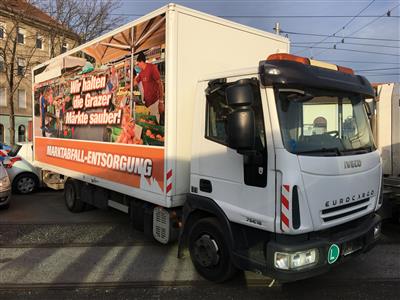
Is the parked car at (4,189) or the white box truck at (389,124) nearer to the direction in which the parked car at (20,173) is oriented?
the white box truck

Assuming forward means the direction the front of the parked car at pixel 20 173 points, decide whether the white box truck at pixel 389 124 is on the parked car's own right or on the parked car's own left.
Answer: on the parked car's own right

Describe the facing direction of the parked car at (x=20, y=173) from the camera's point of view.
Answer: facing to the right of the viewer

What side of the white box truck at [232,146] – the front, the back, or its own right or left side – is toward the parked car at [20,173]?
back

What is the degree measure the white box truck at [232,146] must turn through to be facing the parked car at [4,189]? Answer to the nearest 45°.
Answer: approximately 180°

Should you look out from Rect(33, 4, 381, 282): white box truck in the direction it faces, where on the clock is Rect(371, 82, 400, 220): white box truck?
Rect(371, 82, 400, 220): white box truck is roughly at 9 o'clock from Rect(33, 4, 381, 282): white box truck.
